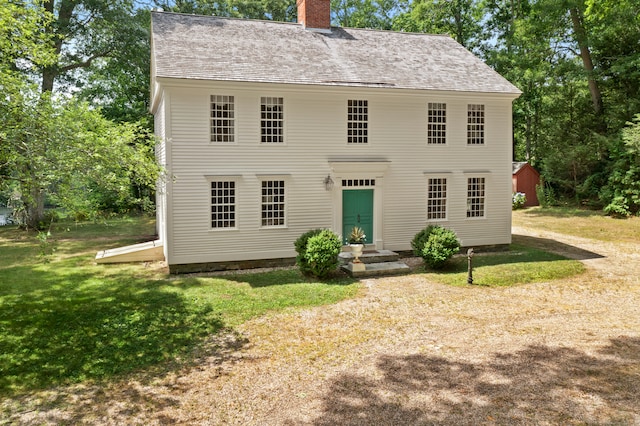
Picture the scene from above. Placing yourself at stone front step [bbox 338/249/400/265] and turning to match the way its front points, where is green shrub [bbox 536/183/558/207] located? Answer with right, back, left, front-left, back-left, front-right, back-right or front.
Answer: back-left

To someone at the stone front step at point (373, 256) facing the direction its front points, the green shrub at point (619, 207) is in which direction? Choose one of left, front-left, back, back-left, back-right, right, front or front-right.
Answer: back-left

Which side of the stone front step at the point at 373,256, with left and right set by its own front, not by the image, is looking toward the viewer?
front

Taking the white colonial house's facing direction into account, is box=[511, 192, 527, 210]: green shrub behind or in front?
behind

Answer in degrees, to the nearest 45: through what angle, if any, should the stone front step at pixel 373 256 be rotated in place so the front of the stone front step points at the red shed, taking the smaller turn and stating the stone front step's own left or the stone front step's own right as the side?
approximately 135° to the stone front step's own left

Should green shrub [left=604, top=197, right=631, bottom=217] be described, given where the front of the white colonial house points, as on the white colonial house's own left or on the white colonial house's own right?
on the white colonial house's own left

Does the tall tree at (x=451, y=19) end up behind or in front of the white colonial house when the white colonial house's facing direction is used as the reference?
behind

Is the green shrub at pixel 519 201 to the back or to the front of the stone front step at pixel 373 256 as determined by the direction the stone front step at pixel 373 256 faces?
to the back

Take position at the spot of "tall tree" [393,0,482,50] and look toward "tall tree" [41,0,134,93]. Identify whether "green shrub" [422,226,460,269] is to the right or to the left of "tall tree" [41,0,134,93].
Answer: left

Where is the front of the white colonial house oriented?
toward the camera

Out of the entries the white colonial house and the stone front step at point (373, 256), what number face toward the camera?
2
